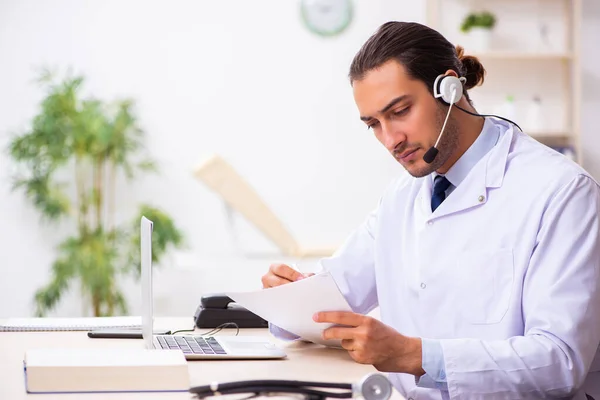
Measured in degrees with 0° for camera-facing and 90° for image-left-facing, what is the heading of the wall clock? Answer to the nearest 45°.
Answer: approximately 0°

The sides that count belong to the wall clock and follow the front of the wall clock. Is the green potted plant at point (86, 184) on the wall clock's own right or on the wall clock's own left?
on the wall clock's own right

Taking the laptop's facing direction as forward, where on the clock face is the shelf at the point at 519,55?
The shelf is roughly at 10 o'clock from the laptop.

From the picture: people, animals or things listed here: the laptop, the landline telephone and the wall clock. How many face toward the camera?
1

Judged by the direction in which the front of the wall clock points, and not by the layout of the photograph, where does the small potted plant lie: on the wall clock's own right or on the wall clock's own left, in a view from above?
on the wall clock's own left

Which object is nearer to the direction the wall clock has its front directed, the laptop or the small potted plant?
the laptop

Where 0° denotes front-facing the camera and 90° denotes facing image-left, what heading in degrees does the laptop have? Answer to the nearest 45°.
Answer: approximately 270°

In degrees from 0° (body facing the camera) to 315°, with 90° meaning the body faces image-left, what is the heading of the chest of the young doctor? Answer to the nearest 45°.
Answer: approximately 45°

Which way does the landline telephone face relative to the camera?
to the viewer's right

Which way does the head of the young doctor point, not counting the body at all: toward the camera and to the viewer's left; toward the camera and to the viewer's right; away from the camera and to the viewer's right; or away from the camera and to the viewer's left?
toward the camera and to the viewer's left

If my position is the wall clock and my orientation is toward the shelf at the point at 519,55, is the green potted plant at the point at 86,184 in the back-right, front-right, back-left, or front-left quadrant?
back-right

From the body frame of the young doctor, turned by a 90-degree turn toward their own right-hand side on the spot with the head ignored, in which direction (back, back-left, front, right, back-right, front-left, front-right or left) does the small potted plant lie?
front-right
